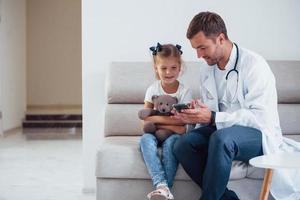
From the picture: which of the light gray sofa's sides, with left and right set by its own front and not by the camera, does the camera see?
front

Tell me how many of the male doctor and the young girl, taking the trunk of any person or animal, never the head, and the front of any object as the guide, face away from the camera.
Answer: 0

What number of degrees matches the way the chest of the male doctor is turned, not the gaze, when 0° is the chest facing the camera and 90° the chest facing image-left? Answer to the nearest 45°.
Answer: approximately 45°
